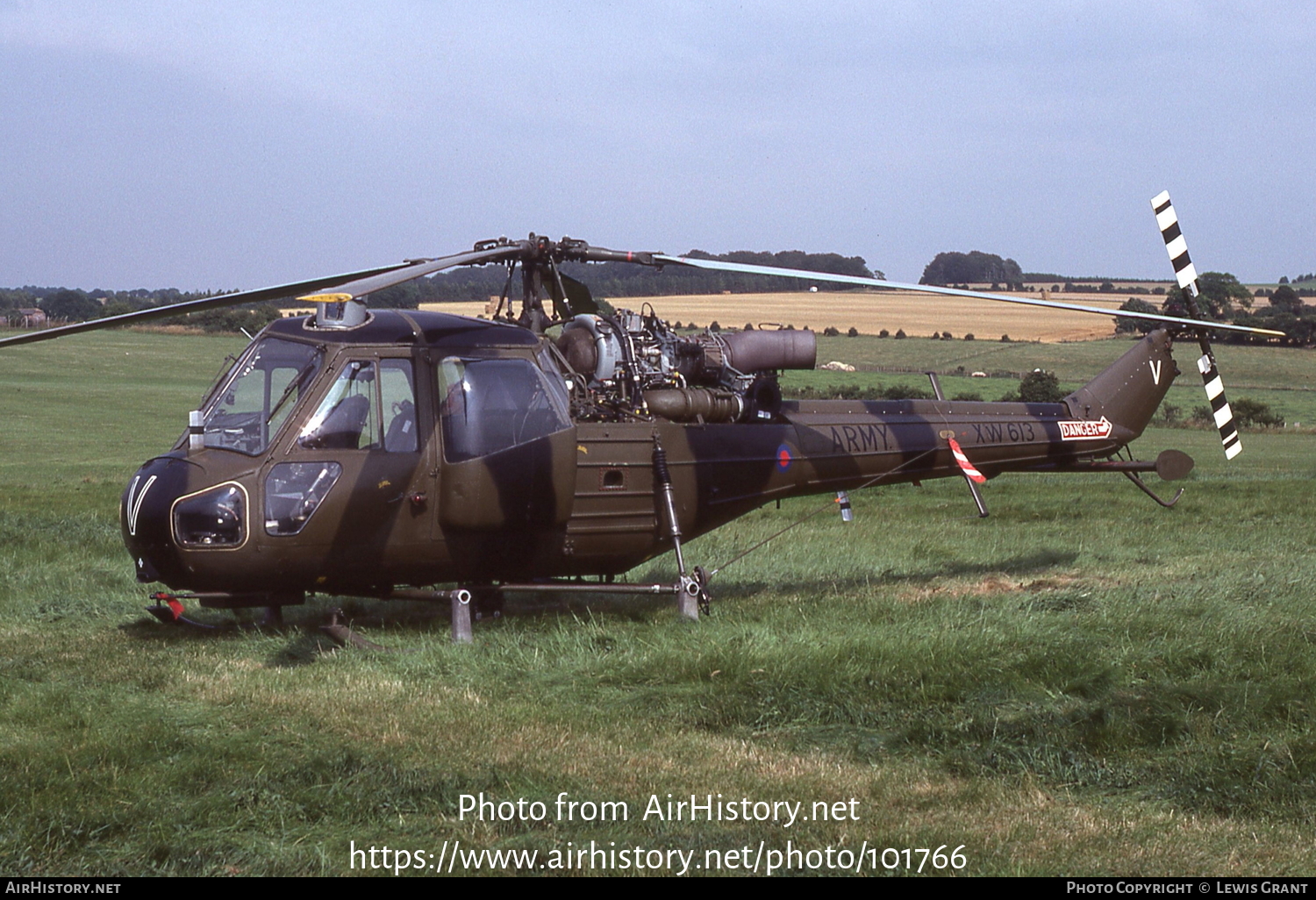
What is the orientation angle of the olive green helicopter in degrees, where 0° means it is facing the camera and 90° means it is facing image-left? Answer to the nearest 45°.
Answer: approximately 45°

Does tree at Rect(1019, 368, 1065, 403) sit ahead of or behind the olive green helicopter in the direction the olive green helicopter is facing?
behind
